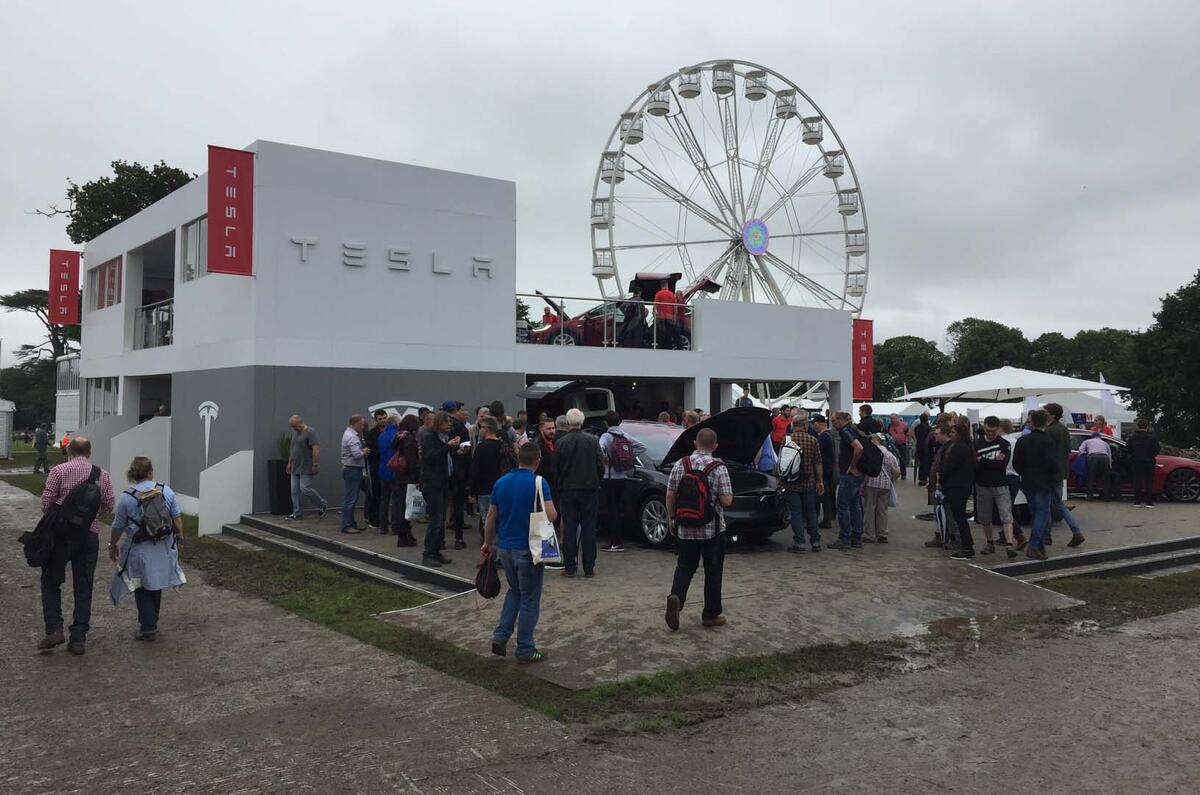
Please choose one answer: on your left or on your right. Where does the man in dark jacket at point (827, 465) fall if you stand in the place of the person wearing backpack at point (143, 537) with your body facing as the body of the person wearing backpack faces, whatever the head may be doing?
on your right

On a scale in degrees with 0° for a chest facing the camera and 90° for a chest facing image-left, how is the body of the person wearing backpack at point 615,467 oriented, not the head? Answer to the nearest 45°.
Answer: approximately 135°

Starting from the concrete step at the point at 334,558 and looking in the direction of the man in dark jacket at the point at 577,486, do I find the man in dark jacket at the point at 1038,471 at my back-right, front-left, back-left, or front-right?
front-left

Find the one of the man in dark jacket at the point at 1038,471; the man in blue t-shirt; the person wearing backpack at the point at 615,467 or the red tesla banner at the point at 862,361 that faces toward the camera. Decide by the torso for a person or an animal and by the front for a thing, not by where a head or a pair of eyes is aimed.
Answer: the red tesla banner

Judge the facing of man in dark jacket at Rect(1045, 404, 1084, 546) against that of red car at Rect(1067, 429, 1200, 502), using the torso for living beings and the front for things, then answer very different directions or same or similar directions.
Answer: very different directions

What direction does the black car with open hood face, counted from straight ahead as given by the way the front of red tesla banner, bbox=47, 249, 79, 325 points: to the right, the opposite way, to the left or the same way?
the same way

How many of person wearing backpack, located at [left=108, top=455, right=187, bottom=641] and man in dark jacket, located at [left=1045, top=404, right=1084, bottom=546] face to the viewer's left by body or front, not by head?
1

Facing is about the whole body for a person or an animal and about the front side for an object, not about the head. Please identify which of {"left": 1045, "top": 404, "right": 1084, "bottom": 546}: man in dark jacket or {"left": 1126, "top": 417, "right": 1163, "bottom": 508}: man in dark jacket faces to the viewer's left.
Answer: {"left": 1045, "top": 404, "right": 1084, "bottom": 546}: man in dark jacket

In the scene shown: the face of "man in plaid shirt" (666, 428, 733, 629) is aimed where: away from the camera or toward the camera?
away from the camera

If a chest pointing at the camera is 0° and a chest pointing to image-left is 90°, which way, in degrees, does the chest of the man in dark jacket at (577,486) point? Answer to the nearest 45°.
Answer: approximately 180°

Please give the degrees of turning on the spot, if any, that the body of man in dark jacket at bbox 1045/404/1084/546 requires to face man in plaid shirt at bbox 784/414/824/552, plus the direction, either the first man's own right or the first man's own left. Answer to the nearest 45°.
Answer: approximately 45° to the first man's own left

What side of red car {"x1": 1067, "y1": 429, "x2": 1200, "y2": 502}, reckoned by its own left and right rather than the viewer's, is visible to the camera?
right

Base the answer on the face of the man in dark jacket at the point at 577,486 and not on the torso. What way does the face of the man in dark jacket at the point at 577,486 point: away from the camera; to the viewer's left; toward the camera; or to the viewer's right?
away from the camera
